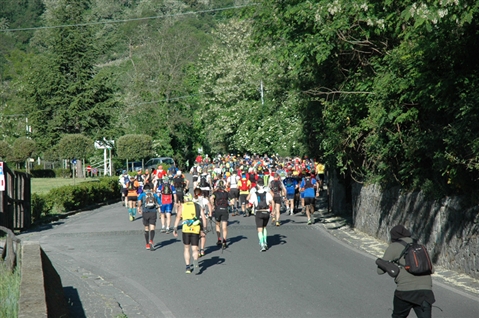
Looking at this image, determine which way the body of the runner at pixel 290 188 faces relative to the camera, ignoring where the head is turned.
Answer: away from the camera

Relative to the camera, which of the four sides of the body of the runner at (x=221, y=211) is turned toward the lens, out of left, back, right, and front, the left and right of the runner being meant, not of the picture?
back

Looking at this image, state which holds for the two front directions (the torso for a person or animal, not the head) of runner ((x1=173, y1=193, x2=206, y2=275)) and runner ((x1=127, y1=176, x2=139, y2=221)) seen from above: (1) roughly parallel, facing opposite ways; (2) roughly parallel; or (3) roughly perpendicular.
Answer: roughly parallel

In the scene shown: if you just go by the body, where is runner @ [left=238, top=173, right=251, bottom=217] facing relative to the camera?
away from the camera

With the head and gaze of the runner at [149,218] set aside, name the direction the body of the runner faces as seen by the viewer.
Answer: away from the camera

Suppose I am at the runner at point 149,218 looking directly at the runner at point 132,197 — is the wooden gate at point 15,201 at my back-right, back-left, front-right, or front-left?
front-left

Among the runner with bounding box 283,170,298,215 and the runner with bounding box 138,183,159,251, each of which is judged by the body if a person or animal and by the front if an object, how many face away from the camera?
2

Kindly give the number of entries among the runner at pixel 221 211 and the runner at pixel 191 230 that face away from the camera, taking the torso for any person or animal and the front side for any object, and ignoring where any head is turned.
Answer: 2

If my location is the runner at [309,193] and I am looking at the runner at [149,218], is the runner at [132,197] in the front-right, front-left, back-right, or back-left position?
front-right

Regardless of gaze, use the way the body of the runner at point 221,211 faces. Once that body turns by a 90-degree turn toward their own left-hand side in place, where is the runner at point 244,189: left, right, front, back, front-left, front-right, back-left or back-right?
right

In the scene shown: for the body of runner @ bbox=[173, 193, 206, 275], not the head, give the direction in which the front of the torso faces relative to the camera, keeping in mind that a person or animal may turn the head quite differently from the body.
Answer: away from the camera
